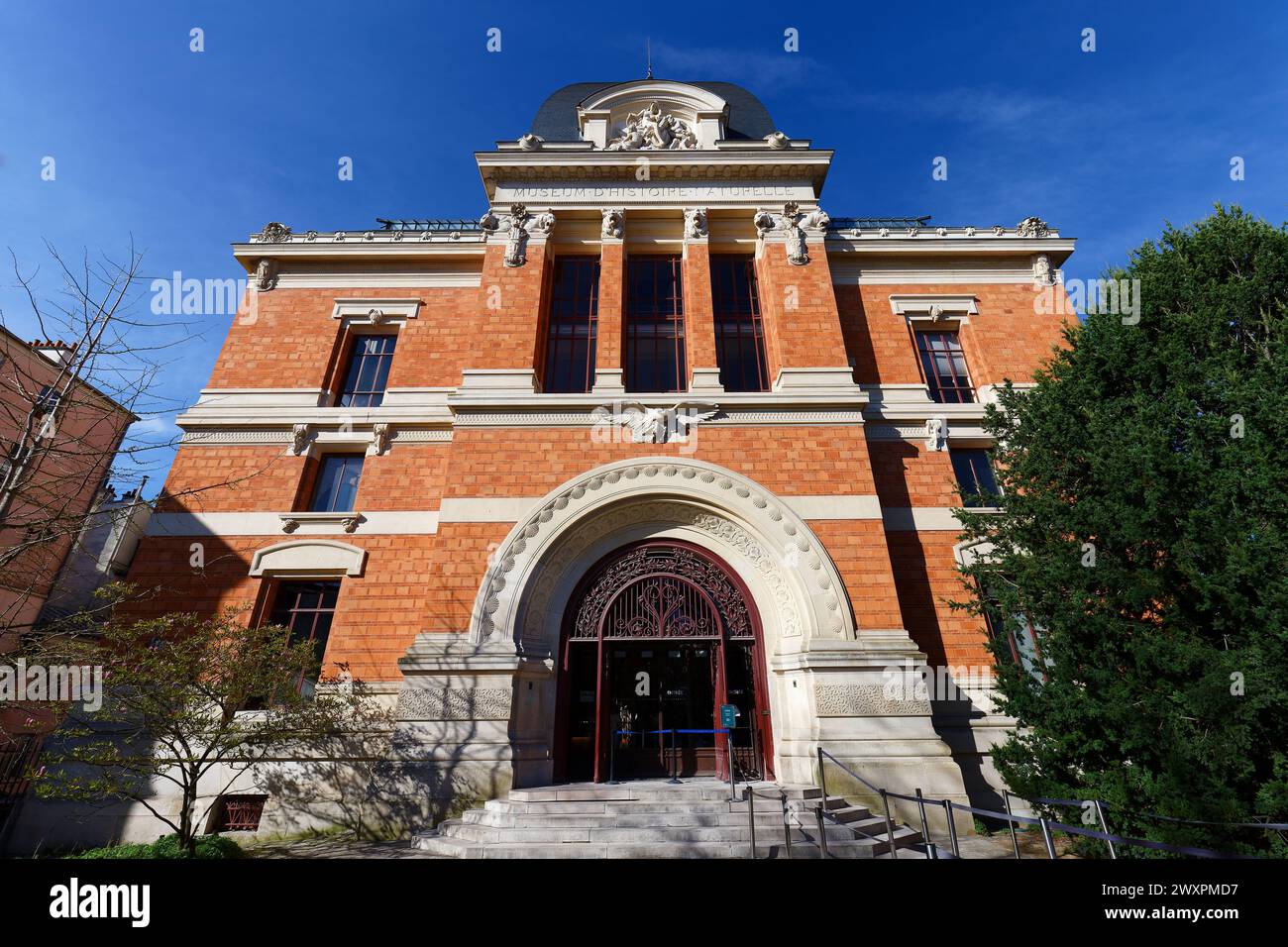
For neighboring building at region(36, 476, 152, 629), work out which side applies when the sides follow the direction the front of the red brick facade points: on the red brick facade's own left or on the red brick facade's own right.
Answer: on the red brick facade's own right

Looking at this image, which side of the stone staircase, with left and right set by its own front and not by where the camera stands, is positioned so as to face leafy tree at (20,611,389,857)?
right

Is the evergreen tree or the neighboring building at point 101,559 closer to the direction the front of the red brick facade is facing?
the evergreen tree

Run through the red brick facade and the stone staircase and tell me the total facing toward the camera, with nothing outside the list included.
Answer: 2

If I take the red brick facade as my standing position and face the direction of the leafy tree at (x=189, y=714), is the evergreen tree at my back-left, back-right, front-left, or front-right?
back-left

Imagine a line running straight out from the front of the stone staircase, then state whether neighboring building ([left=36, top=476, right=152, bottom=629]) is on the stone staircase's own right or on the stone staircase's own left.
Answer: on the stone staircase's own right

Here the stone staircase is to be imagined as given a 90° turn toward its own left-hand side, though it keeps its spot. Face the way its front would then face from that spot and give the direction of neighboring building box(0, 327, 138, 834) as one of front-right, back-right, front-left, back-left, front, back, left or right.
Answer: back

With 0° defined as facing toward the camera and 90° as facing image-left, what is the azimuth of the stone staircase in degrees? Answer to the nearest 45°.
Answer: approximately 0°

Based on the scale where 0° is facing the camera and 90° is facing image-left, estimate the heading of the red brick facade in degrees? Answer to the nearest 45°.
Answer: approximately 0°

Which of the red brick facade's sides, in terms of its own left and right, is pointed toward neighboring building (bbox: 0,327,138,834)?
right

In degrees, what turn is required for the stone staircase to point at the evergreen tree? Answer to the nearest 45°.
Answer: approximately 90° to its left
